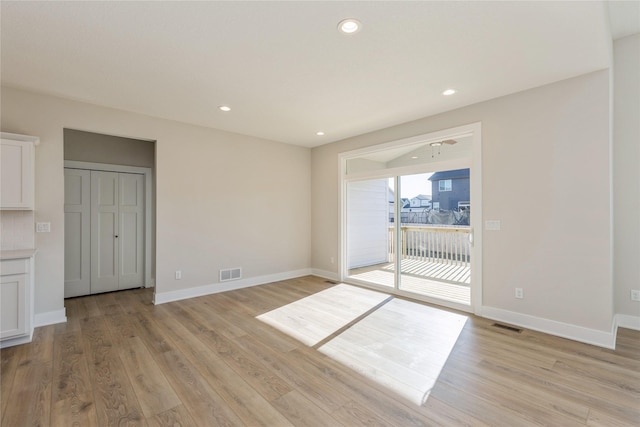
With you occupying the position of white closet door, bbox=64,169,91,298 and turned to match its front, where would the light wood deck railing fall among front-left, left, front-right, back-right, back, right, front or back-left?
front-left

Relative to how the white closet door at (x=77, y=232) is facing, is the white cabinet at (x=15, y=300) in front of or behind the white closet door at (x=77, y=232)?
in front

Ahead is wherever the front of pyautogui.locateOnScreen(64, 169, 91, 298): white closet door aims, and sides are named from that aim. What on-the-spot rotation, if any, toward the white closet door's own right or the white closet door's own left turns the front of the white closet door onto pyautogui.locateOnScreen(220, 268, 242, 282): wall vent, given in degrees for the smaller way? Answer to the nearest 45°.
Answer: approximately 45° to the white closet door's own left

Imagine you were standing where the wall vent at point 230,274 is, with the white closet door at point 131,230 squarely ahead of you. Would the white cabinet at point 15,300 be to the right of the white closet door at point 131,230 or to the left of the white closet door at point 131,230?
left

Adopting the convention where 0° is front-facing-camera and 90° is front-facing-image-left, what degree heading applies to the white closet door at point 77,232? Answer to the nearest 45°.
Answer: approximately 0°
